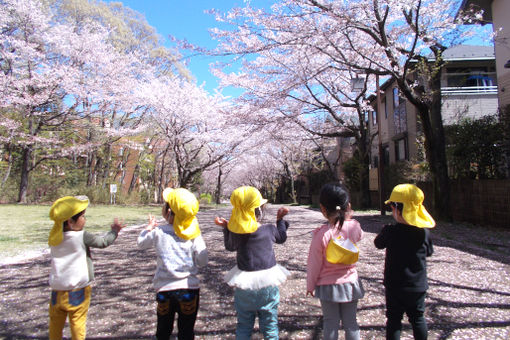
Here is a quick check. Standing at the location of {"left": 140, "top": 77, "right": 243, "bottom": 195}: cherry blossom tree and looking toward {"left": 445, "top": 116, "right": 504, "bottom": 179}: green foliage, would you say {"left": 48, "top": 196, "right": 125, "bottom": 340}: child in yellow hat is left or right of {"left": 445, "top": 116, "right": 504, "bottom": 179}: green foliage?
right

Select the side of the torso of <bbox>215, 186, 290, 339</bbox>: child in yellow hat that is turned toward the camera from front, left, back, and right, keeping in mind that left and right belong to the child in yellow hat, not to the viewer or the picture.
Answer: back

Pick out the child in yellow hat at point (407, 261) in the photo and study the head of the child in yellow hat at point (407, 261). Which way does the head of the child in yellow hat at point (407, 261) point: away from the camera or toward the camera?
away from the camera

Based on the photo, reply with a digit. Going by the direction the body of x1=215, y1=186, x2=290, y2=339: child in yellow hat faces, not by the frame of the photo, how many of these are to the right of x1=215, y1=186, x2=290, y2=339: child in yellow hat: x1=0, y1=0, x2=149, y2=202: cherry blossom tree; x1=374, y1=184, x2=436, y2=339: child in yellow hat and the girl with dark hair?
2

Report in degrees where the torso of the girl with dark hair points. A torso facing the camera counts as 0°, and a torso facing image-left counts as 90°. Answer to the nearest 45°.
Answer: approximately 180°

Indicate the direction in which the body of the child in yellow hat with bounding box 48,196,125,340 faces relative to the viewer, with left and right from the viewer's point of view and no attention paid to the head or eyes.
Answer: facing away from the viewer and to the right of the viewer

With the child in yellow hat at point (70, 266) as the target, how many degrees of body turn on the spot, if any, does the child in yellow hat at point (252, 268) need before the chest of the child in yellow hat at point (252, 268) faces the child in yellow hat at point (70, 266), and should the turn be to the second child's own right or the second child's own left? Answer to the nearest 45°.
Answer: approximately 90° to the second child's own left

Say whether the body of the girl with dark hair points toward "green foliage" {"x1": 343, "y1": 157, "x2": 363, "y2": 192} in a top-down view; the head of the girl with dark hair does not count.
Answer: yes

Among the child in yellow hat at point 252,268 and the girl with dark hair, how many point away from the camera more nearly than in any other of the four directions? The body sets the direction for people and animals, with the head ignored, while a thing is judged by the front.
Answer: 2

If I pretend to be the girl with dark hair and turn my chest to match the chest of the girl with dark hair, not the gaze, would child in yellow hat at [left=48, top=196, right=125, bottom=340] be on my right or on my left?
on my left
